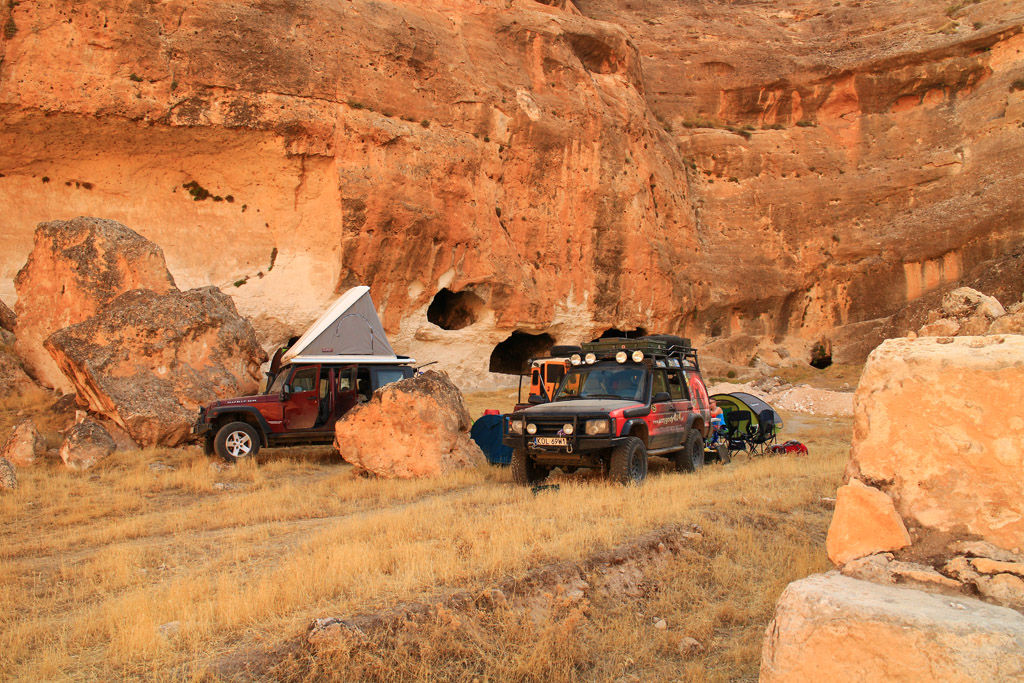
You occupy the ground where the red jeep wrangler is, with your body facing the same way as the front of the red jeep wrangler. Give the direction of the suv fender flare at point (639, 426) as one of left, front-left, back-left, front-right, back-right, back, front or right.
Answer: back-left

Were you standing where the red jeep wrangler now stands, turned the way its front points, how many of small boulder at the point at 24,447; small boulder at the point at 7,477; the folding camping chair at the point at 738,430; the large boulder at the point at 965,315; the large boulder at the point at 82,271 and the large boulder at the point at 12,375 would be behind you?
2

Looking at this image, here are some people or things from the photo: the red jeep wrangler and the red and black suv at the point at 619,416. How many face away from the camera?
0

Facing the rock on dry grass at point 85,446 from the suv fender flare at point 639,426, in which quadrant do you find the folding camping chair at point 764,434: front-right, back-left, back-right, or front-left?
back-right

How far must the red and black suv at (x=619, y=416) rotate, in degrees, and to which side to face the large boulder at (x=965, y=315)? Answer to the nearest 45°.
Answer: approximately 180°

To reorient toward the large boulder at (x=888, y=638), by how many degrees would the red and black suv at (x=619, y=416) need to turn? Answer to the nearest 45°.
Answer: approximately 45° to its left

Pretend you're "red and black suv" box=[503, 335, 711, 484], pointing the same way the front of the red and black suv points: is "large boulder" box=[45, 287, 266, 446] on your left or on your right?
on your right

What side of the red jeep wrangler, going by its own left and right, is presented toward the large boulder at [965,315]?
back

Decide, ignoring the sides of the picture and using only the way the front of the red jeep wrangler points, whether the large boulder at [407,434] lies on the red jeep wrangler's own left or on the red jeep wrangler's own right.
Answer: on the red jeep wrangler's own left

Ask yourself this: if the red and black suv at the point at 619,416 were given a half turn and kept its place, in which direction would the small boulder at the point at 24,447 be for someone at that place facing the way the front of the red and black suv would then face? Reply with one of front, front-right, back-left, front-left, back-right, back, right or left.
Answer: back-left

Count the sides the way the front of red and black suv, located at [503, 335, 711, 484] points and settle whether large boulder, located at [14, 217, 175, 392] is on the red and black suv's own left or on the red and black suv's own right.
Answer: on the red and black suv's own right

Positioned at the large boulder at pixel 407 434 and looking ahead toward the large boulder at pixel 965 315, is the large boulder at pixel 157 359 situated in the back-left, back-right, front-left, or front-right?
back-left

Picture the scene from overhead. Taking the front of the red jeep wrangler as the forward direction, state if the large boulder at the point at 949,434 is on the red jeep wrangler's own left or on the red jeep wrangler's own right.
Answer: on the red jeep wrangler's own left

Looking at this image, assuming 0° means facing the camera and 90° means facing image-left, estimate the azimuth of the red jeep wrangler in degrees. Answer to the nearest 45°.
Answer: approximately 90°

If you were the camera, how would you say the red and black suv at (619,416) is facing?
facing the viewer and to the left of the viewer
